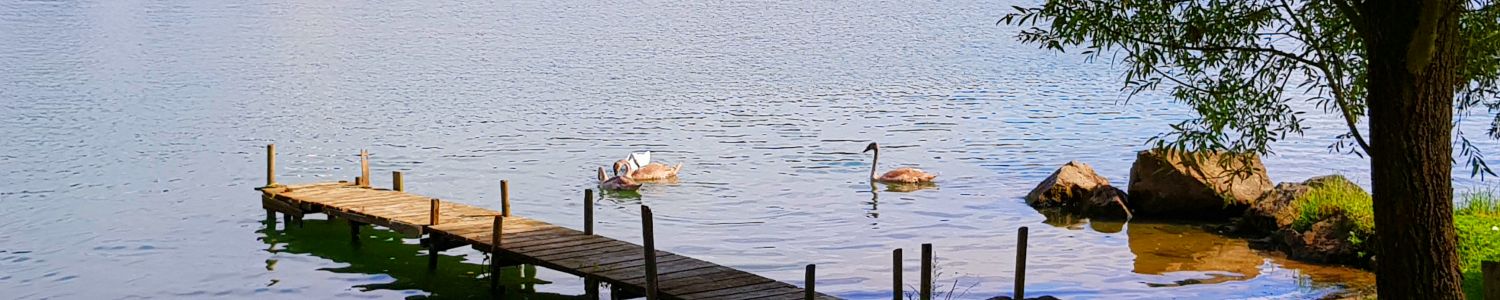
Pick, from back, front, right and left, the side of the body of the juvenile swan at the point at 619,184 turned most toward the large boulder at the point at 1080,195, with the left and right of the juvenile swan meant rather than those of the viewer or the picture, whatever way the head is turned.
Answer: back

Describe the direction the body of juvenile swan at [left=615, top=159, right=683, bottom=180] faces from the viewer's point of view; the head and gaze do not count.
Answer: to the viewer's left

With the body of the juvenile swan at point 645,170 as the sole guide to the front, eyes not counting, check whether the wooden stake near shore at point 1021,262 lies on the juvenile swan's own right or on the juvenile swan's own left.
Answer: on the juvenile swan's own left

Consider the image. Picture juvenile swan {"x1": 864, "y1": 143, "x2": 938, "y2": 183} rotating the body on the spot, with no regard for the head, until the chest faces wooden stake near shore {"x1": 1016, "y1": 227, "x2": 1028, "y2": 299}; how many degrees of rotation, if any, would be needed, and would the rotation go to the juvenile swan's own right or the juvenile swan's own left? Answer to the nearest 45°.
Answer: approximately 90° to the juvenile swan's own left

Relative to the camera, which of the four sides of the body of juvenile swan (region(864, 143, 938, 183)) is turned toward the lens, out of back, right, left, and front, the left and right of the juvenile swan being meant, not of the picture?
left

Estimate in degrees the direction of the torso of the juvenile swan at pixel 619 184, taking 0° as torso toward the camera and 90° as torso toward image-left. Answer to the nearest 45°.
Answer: approximately 90°

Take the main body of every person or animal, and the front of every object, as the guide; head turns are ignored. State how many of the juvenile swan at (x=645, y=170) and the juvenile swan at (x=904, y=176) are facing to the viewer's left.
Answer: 2

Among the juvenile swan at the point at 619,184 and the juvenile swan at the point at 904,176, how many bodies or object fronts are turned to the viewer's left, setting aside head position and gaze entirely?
2
